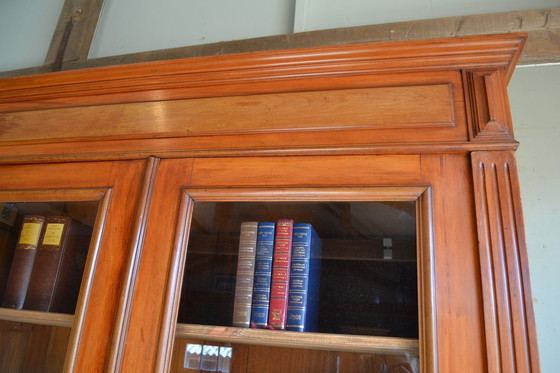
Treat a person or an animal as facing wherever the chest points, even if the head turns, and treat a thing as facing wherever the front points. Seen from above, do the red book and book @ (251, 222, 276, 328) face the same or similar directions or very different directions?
same or similar directions

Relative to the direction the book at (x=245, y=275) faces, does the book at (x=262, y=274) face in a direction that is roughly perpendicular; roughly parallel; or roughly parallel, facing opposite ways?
roughly parallel
